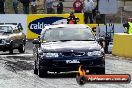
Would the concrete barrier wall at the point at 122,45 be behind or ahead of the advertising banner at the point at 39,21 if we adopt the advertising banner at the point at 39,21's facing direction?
ahead

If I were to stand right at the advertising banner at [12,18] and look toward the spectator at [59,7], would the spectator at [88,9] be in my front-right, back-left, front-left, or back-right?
front-right

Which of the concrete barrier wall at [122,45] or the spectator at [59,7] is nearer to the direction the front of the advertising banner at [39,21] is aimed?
the concrete barrier wall

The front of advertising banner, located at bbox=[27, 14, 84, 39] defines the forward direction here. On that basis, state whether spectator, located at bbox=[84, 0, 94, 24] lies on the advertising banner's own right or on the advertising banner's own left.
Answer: on the advertising banner's own left

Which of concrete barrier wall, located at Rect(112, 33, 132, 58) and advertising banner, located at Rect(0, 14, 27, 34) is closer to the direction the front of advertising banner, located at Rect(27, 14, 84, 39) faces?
the concrete barrier wall

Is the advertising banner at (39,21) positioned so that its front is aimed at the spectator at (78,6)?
no

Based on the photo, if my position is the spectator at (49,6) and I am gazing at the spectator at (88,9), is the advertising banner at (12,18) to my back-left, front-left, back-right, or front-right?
back-right

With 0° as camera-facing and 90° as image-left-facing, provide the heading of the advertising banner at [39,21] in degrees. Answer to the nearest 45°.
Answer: approximately 0°
